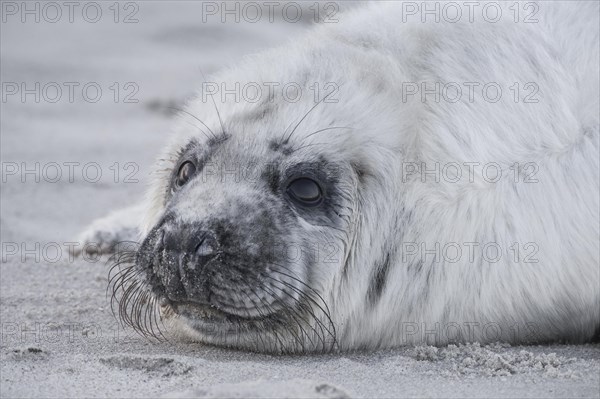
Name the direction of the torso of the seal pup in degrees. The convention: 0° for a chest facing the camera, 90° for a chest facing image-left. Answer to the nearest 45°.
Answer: approximately 45°
